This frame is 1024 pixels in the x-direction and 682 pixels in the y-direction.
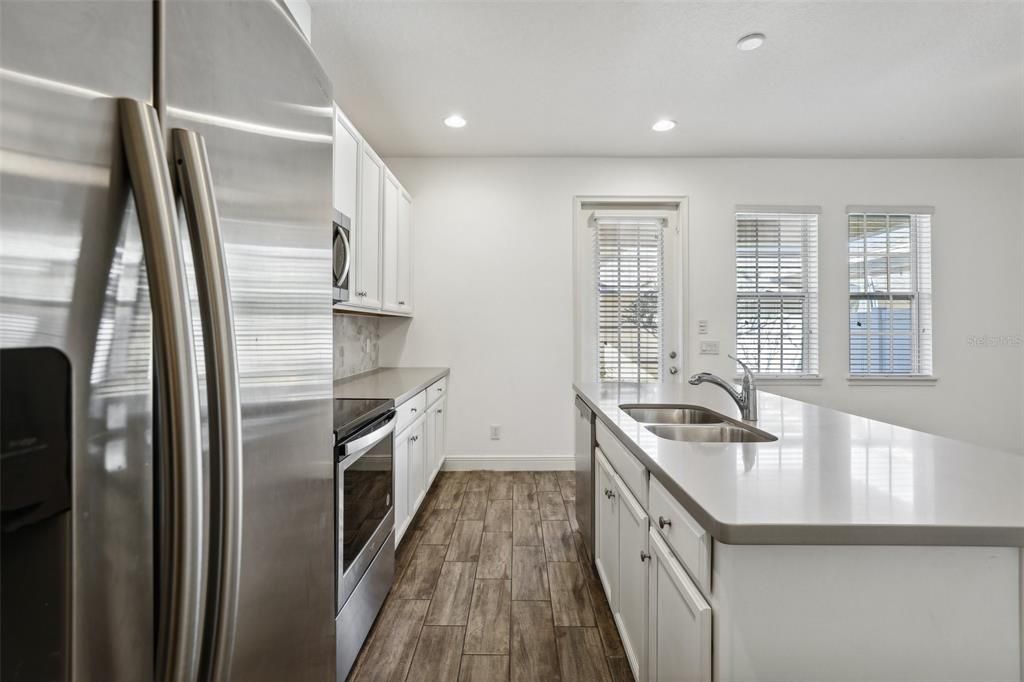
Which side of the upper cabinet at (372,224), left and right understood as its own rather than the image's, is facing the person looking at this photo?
right

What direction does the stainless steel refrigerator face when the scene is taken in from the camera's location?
facing the viewer and to the right of the viewer

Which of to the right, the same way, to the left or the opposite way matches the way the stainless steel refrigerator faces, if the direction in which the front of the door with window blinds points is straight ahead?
to the left

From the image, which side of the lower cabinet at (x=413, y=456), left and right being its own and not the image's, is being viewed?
right

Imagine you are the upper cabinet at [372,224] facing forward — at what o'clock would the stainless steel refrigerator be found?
The stainless steel refrigerator is roughly at 3 o'clock from the upper cabinet.

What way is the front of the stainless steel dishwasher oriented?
to the viewer's left

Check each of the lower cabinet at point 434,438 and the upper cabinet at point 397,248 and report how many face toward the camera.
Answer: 0

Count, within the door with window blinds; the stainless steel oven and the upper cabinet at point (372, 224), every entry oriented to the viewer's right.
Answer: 2

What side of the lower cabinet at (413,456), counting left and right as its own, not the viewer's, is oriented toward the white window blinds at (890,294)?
front

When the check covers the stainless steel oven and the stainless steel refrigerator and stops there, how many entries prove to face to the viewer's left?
0

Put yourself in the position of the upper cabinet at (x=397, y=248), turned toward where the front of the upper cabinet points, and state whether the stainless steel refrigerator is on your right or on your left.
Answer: on your right

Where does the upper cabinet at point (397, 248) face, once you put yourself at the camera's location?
facing to the right of the viewer

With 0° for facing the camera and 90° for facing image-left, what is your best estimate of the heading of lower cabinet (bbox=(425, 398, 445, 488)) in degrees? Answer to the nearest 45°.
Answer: approximately 270°

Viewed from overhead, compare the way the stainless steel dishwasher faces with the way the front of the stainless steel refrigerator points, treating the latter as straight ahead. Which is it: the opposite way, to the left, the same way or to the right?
the opposite way
